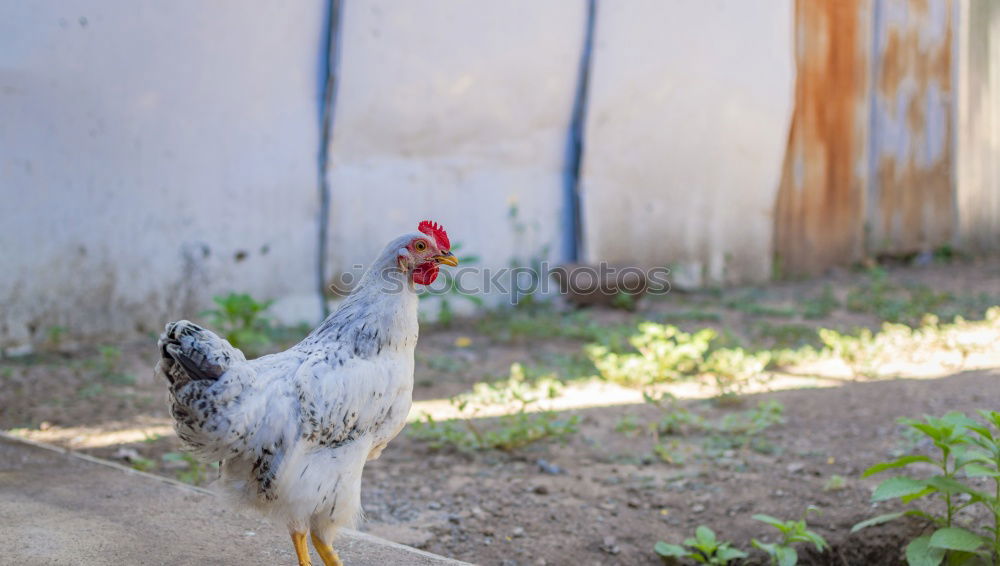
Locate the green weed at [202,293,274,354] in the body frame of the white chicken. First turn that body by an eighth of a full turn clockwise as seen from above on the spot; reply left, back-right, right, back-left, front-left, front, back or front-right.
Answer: back-left

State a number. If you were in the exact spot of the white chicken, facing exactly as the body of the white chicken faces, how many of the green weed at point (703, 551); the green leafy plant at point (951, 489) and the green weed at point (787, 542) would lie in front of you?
3

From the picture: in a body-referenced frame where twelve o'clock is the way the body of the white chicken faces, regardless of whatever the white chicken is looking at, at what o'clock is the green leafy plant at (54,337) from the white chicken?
The green leafy plant is roughly at 8 o'clock from the white chicken.

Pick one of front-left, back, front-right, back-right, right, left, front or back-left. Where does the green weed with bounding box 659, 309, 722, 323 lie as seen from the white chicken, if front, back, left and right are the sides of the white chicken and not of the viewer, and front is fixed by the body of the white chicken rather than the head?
front-left

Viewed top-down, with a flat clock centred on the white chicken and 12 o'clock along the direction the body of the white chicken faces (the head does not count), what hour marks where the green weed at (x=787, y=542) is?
The green weed is roughly at 12 o'clock from the white chicken.

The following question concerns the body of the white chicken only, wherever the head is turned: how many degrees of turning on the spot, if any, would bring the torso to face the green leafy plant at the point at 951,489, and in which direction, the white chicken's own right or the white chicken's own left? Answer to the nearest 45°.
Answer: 0° — it already faces it

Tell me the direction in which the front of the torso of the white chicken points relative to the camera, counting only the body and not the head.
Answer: to the viewer's right

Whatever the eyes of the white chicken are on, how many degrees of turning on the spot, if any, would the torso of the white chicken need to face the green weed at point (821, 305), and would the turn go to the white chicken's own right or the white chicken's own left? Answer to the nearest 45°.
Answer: approximately 45° to the white chicken's own left
